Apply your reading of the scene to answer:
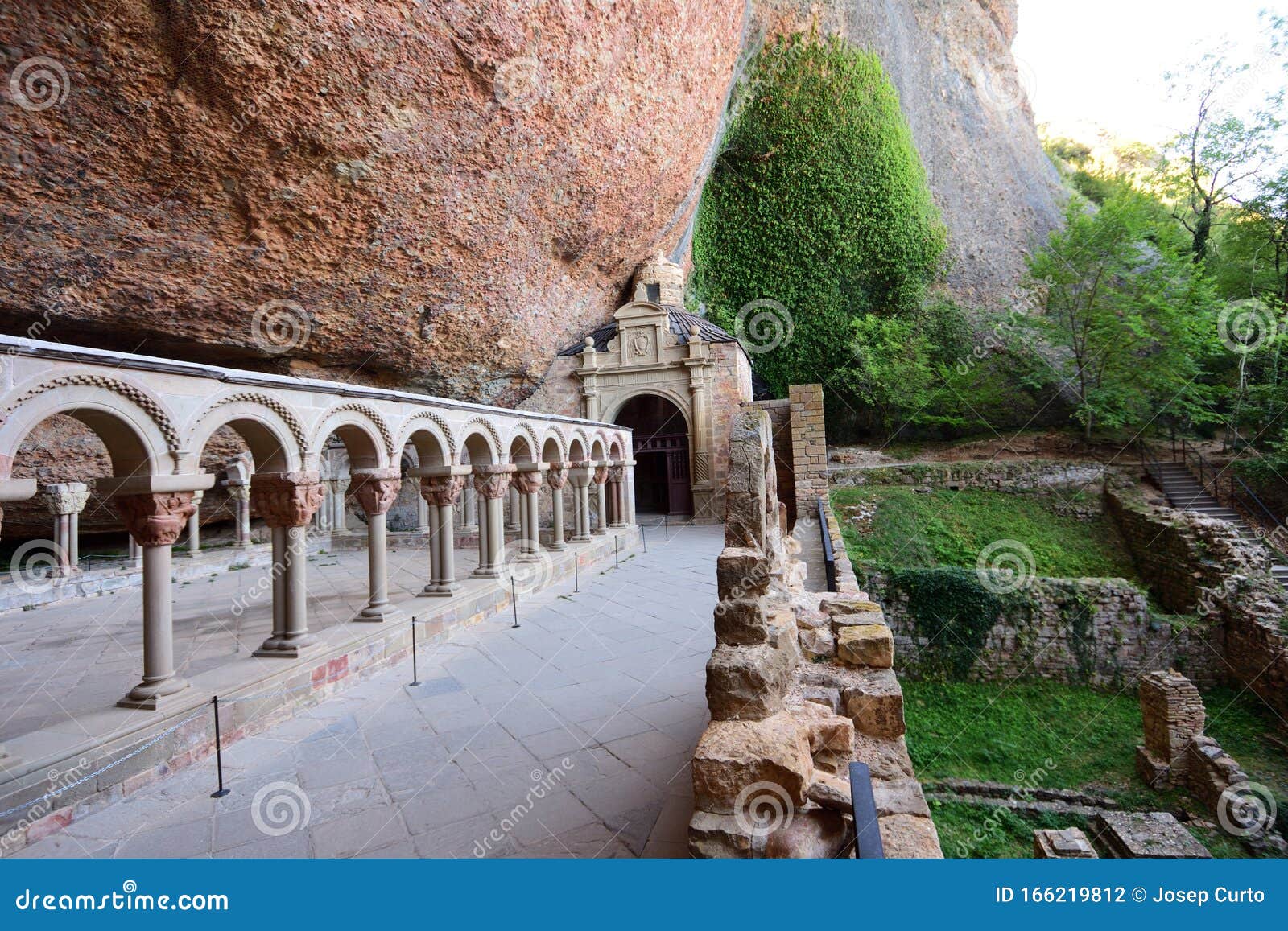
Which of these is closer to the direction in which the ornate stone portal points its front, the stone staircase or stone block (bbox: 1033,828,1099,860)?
the stone block

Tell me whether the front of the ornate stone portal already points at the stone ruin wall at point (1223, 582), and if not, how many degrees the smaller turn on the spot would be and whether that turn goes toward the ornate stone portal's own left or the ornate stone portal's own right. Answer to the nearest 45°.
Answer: approximately 45° to the ornate stone portal's own left

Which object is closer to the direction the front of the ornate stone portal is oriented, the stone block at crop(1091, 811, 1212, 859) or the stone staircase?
the stone block

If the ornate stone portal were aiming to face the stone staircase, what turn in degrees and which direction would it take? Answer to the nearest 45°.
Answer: approximately 90° to its left

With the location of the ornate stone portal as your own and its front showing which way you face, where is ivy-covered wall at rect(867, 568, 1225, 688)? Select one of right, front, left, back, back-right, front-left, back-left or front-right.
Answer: front-left

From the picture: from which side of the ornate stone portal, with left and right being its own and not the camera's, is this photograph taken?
front

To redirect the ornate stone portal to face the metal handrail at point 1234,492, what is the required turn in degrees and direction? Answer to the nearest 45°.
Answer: approximately 90° to its left

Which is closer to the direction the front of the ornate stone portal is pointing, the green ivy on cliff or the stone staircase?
the stone staircase

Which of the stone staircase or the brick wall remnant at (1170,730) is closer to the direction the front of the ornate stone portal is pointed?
the brick wall remnant

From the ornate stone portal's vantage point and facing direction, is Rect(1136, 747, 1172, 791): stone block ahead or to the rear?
ahead

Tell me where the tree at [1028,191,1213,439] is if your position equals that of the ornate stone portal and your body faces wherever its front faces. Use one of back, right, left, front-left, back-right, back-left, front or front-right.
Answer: left
